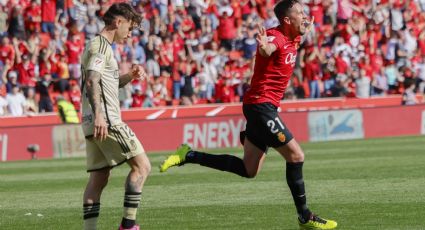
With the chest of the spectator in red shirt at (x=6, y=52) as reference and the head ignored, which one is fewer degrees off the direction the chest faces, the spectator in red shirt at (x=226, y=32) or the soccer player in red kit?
the soccer player in red kit

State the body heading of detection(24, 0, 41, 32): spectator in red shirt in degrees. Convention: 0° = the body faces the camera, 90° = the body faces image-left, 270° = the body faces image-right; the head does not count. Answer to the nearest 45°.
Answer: approximately 0°

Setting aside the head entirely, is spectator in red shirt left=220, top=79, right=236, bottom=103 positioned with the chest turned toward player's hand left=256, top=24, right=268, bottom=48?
yes

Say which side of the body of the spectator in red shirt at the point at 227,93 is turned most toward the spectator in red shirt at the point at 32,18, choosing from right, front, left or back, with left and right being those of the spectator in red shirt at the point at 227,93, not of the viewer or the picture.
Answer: right
